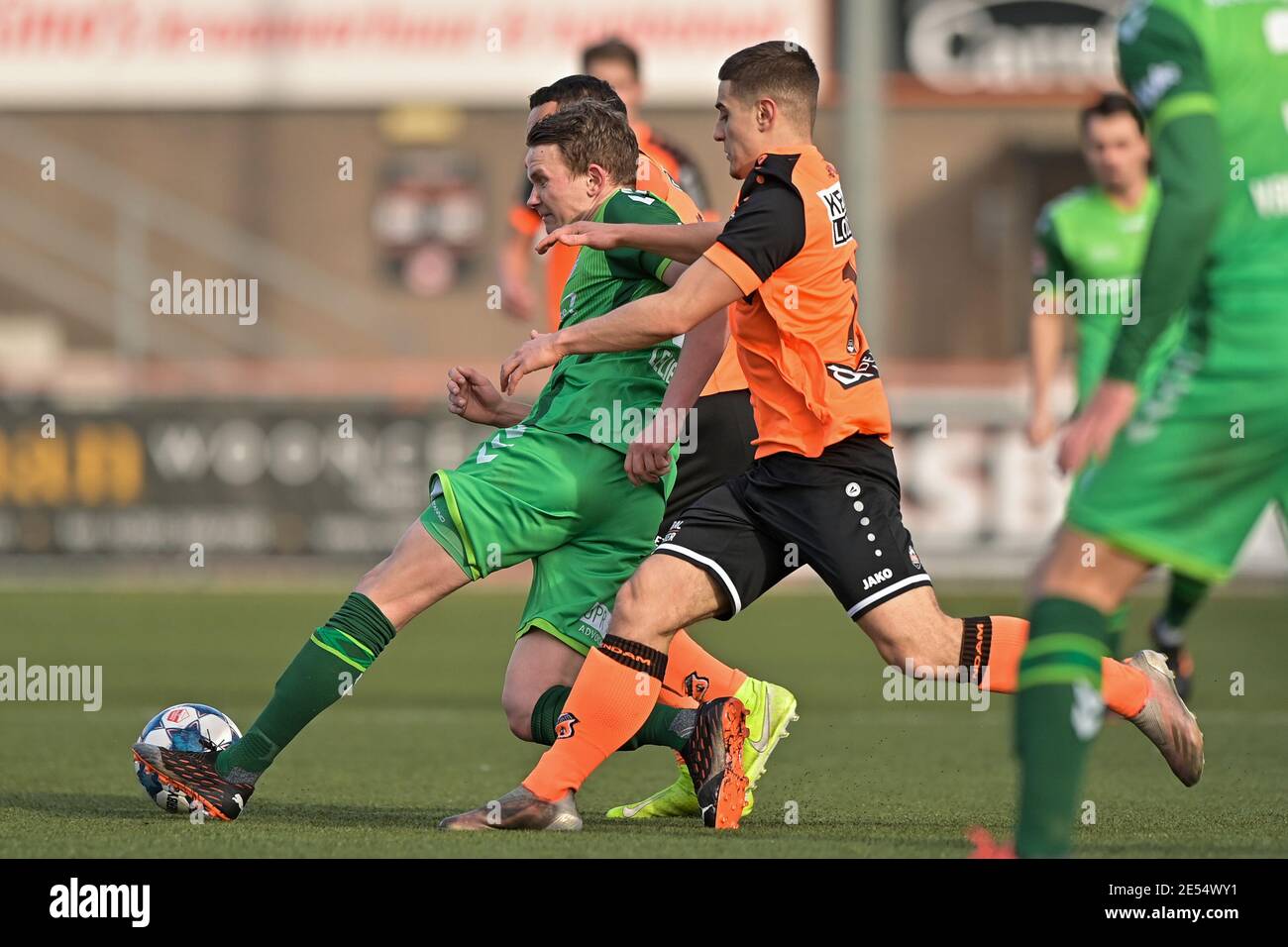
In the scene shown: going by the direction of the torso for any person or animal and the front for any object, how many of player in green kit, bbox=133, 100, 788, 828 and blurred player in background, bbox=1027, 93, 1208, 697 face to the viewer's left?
1

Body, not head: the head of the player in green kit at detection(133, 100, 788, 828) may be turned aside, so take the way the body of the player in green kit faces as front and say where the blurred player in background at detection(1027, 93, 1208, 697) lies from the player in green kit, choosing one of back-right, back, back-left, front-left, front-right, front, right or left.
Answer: back-right

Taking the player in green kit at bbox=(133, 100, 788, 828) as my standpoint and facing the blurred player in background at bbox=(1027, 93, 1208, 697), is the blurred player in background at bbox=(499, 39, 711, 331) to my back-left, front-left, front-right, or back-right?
front-left

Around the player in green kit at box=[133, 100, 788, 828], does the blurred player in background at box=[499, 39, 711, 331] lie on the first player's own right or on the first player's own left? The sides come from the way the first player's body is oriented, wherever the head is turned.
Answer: on the first player's own right

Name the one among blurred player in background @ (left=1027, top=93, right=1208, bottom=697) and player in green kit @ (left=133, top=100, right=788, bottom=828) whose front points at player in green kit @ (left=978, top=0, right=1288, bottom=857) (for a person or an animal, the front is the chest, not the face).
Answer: the blurred player in background

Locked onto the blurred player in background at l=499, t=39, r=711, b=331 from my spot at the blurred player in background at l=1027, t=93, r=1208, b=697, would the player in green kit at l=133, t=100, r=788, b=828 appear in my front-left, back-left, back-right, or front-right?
front-left

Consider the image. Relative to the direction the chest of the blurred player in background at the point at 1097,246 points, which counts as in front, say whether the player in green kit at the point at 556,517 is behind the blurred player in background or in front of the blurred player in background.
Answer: in front

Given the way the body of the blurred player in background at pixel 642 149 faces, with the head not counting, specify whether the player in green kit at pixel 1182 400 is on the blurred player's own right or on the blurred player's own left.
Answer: on the blurred player's own left

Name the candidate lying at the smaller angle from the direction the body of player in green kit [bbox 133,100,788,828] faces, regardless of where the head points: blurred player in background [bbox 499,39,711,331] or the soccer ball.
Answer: the soccer ball

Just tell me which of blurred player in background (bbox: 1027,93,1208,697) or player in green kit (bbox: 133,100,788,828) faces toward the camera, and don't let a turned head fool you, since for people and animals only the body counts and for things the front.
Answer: the blurred player in background

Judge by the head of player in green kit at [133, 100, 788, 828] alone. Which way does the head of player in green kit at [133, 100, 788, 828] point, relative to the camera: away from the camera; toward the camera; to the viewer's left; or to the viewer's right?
to the viewer's left

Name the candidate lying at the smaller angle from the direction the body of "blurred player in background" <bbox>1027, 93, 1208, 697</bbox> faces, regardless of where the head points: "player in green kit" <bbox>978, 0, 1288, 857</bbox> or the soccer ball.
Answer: the player in green kit

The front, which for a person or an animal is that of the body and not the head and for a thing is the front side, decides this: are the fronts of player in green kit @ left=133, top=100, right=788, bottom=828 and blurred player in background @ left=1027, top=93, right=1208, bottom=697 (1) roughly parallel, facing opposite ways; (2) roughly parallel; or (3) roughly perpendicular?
roughly perpendicular

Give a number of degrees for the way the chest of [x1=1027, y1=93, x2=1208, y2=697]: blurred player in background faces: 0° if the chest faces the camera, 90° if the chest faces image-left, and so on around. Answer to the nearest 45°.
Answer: approximately 0°

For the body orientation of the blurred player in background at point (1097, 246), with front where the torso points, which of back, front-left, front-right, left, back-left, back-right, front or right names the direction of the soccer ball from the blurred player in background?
front-right

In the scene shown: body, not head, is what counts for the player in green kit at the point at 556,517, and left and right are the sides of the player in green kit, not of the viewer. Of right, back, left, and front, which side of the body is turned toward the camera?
left

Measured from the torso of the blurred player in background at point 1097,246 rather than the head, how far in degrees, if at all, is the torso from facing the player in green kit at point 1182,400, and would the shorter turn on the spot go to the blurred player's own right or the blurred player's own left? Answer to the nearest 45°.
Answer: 0° — they already face them
